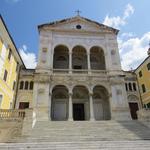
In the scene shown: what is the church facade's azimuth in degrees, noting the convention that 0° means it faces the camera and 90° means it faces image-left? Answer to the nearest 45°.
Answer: approximately 0°

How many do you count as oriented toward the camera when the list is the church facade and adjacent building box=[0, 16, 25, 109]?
1

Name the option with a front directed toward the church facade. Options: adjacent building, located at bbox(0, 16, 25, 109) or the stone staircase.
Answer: the adjacent building

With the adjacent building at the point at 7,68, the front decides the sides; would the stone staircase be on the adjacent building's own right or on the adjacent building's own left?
on the adjacent building's own right

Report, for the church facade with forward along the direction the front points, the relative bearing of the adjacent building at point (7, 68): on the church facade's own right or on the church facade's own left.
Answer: on the church facade's own right

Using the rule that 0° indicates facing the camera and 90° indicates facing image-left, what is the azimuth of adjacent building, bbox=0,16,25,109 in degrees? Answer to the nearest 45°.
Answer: approximately 270°
